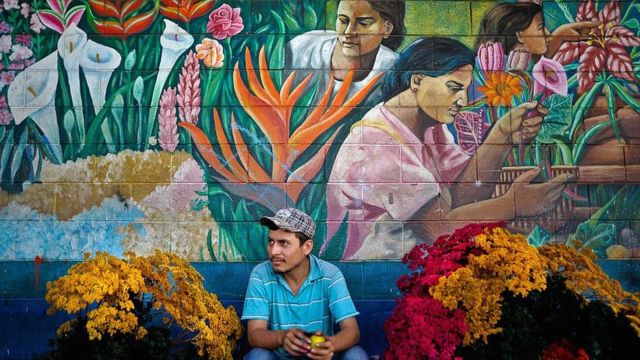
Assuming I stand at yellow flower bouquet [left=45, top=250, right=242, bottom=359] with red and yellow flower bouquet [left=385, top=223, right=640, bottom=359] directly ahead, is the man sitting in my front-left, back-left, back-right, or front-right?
front-left

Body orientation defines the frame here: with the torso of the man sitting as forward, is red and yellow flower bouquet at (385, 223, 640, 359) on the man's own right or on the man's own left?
on the man's own left

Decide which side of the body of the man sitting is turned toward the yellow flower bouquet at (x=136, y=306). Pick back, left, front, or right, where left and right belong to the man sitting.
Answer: right

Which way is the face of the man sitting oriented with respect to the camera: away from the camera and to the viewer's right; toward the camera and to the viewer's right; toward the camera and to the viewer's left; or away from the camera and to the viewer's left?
toward the camera and to the viewer's left

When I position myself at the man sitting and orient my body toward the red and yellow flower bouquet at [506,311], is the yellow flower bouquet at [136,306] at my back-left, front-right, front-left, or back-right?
back-right

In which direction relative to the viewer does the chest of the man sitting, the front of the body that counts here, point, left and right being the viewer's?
facing the viewer

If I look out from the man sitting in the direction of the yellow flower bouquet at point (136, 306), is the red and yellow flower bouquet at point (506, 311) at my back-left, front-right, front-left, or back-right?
back-left

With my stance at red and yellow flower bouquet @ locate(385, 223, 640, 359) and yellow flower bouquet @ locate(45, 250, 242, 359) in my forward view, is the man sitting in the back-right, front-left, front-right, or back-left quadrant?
front-right
